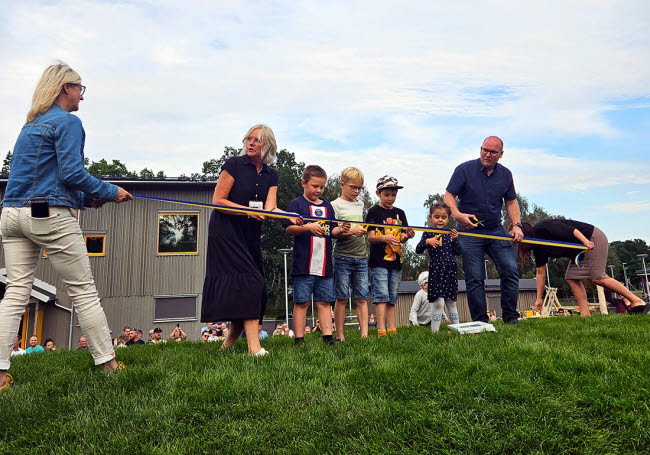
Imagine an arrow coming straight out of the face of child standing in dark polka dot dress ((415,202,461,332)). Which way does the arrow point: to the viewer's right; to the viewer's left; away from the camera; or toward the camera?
toward the camera

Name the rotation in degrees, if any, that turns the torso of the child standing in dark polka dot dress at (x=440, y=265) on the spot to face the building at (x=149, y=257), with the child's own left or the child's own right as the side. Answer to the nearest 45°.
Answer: approximately 135° to the child's own right

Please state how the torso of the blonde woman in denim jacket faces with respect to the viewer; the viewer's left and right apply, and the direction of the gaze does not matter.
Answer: facing away from the viewer and to the right of the viewer

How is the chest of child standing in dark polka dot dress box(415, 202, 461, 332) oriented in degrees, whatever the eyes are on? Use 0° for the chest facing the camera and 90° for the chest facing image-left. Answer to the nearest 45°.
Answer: approximately 0°

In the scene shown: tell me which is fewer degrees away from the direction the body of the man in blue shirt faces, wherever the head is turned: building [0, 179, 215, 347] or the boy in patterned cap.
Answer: the boy in patterned cap

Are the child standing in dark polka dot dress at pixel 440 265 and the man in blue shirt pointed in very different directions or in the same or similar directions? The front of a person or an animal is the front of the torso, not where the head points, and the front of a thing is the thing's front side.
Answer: same or similar directions

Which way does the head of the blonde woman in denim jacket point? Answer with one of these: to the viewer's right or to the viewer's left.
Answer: to the viewer's right

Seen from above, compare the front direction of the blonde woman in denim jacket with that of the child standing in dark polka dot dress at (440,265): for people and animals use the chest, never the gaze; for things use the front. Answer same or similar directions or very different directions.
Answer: very different directions

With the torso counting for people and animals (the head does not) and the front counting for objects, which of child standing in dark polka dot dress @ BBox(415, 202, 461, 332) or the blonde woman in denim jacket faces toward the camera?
the child standing in dark polka dot dress

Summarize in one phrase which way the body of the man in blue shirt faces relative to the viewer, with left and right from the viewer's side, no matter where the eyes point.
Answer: facing the viewer

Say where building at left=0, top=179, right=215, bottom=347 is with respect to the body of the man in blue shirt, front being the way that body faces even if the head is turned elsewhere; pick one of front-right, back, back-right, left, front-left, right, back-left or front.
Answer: back-right
